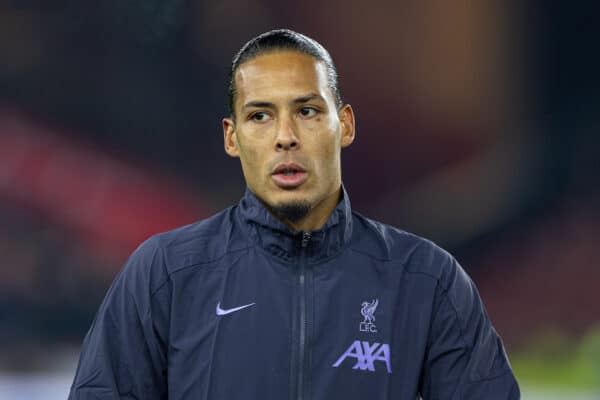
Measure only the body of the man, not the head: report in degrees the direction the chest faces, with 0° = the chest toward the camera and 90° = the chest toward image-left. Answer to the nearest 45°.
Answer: approximately 0°
